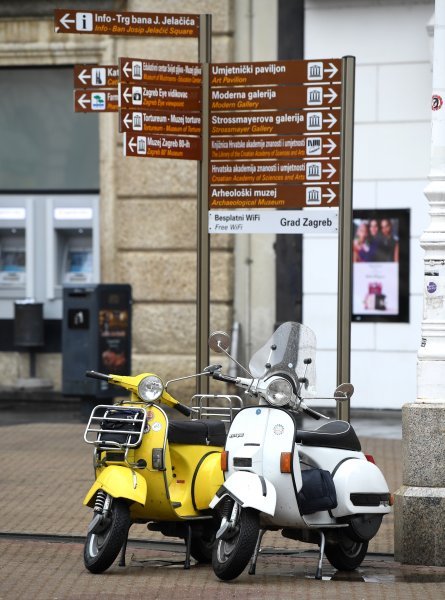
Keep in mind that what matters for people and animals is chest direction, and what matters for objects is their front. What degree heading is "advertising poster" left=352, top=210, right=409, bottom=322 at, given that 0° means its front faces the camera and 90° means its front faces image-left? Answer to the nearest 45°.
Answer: approximately 0°

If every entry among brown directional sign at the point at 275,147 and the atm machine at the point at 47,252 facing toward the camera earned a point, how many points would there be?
2

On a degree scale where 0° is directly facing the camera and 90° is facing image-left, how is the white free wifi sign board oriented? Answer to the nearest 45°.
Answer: approximately 0°

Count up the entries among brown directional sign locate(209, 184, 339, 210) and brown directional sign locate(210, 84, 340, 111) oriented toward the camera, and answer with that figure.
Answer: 2
